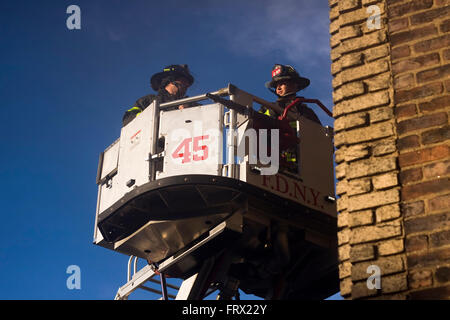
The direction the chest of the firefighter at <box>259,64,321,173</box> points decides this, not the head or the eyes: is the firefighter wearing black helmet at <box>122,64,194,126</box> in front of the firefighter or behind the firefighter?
in front

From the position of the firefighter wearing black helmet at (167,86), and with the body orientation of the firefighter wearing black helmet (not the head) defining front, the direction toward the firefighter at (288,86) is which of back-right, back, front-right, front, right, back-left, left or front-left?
front-left

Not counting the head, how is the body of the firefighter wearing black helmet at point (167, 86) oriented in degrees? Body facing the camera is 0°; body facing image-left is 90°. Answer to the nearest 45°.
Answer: approximately 315°

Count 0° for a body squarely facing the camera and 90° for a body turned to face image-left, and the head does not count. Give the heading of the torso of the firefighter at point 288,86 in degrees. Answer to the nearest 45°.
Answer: approximately 45°
